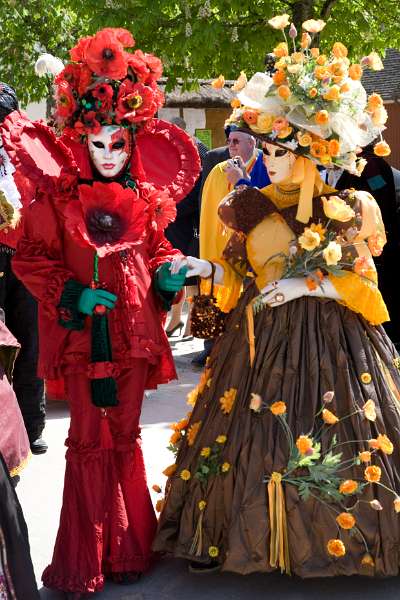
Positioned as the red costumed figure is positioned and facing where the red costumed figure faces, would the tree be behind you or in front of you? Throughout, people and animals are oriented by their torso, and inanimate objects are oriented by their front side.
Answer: behind

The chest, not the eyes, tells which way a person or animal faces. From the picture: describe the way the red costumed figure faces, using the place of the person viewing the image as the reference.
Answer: facing the viewer
